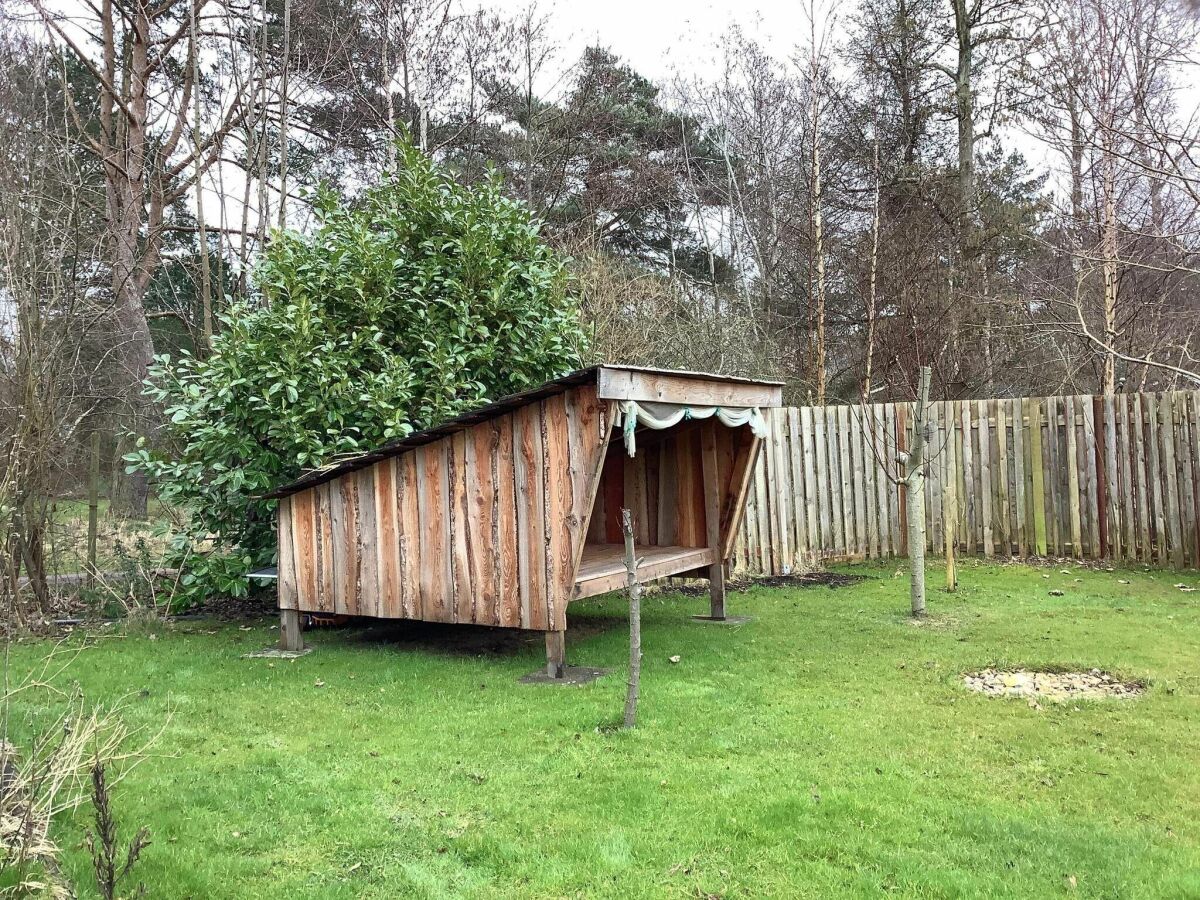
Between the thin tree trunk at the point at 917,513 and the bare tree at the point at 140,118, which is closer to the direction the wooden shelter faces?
the thin tree trunk

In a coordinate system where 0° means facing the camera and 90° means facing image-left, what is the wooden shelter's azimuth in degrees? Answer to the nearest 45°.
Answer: approximately 315°

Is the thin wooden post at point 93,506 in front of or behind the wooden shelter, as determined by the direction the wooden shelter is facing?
behind

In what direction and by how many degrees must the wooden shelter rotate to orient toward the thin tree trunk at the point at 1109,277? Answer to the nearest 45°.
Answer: approximately 90° to its left

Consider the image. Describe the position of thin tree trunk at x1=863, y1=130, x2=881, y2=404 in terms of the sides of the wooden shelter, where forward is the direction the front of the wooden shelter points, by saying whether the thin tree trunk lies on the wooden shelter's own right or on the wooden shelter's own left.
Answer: on the wooden shelter's own left

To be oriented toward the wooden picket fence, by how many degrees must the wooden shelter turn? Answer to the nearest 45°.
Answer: approximately 90° to its left

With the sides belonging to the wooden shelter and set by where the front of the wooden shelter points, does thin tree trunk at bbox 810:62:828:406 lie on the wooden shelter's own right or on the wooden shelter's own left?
on the wooden shelter's own left
